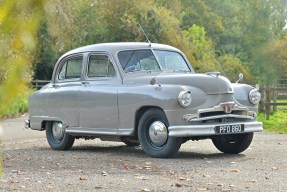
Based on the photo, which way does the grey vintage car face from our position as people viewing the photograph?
facing the viewer and to the right of the viewer
